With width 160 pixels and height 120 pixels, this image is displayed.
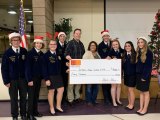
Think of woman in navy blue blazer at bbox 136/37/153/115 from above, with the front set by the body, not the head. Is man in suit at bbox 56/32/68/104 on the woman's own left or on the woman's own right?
on the woman's own right

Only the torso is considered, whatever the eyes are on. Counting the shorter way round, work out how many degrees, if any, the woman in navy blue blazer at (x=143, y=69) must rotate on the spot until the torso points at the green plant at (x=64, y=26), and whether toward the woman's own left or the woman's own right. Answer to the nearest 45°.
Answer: approximately 90° to the woman's own right

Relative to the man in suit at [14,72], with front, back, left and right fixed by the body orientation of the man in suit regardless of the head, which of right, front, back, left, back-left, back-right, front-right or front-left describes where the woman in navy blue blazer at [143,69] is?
left

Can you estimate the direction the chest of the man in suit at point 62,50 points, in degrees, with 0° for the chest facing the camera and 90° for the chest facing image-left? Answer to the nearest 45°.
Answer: approximately 0°

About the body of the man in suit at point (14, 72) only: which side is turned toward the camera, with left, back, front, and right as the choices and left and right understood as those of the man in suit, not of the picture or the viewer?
front

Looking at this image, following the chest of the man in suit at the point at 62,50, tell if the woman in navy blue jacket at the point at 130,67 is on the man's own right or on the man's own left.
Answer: on the man's own left

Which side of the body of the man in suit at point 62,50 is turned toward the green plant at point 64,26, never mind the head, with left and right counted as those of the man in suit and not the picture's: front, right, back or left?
back

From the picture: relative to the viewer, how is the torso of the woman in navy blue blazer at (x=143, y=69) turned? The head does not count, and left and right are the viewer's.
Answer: facing the viewer and to the left of the viewer

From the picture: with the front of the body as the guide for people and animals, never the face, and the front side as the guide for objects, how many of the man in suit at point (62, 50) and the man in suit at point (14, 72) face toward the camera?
2

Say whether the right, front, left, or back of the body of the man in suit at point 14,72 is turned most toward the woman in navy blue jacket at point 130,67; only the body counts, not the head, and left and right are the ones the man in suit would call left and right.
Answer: left
